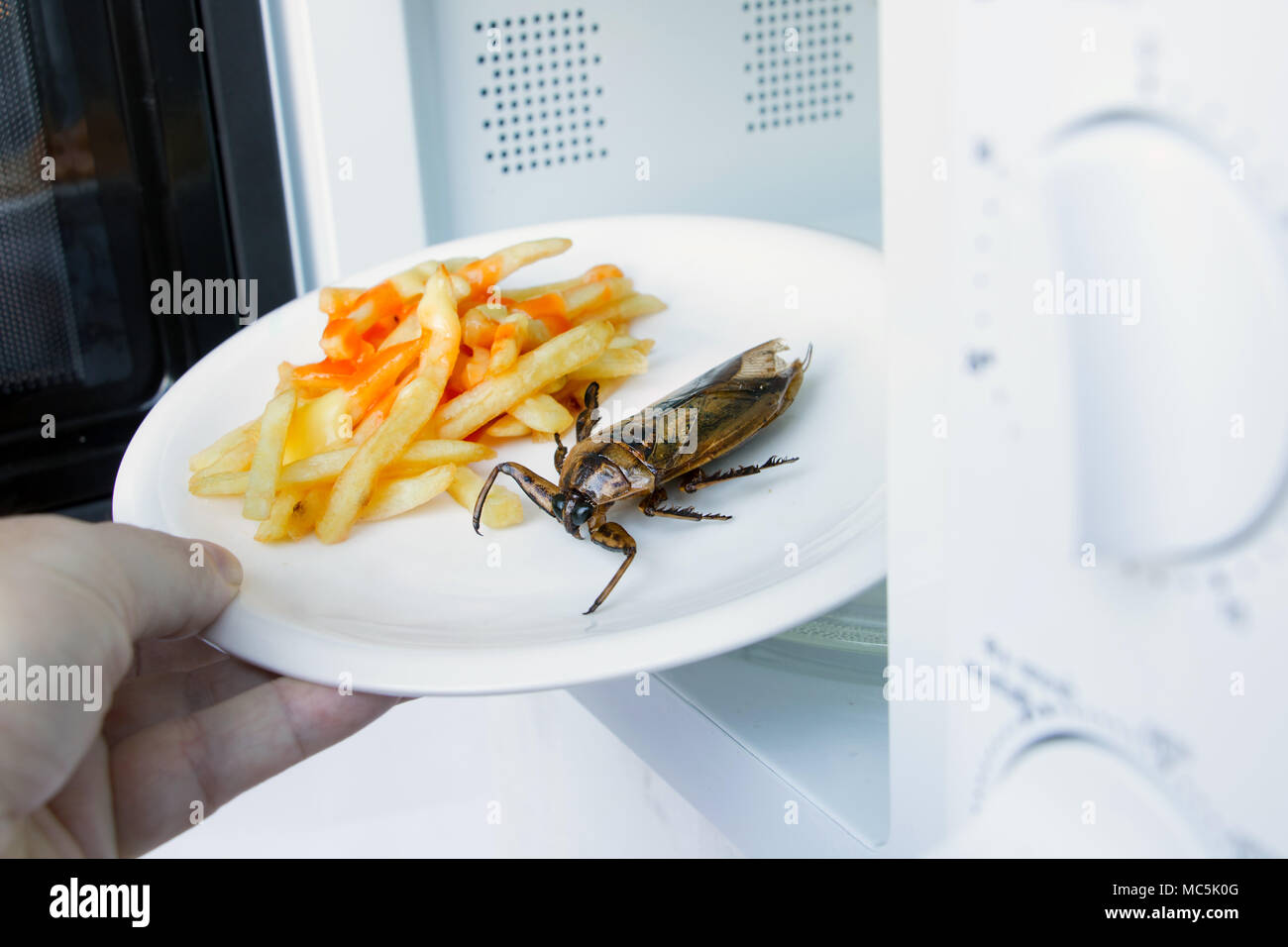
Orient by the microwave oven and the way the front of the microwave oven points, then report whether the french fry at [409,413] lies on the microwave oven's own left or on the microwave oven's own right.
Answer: on the microwave oven's own right

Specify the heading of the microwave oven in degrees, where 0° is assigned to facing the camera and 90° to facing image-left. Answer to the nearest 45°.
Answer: approximately 45°

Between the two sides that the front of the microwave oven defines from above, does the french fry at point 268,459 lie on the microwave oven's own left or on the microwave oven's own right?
on the microwave oven's own right

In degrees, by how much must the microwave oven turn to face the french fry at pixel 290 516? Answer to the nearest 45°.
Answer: approximately 90° to its right

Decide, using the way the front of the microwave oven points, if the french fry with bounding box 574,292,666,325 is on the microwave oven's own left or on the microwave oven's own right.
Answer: on the microwave oven's own right

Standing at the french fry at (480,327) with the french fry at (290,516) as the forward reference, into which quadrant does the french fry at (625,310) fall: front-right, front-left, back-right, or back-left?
back-left
